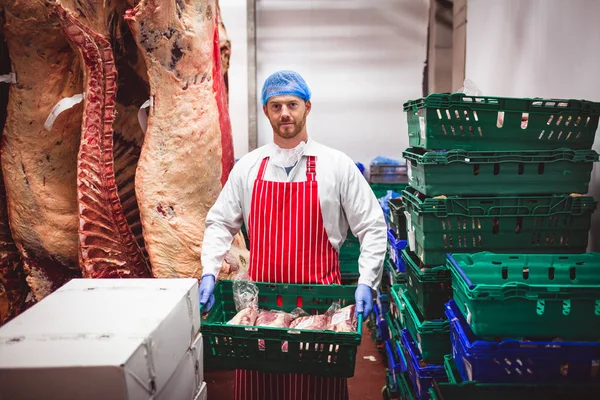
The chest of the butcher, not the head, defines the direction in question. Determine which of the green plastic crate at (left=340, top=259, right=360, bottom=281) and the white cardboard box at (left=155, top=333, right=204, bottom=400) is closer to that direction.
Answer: the white cardboard box

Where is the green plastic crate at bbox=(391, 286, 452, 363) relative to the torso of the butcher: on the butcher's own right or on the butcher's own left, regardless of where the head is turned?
on the butcher's own left

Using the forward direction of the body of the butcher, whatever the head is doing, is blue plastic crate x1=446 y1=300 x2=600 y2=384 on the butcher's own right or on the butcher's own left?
on the butcher's own left

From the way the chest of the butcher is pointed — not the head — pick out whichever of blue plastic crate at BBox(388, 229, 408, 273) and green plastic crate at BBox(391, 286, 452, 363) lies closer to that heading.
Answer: the green plastic crate

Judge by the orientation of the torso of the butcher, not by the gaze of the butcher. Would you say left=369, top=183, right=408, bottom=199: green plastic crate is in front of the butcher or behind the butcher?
behind

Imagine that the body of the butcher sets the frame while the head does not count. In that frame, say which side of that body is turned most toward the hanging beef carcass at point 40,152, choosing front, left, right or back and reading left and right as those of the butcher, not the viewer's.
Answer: right

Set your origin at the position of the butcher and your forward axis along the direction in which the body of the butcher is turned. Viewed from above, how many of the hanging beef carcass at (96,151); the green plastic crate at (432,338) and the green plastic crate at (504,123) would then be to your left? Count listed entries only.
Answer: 2

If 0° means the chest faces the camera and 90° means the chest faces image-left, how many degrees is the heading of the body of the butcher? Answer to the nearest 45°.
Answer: approximately 0°

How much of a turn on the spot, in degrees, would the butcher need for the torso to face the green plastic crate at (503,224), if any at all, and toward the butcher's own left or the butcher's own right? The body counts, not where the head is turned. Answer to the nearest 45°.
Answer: approximately 90° to the butcher's own left

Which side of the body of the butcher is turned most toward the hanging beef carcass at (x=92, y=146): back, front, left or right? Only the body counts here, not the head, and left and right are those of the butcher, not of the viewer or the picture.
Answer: right
